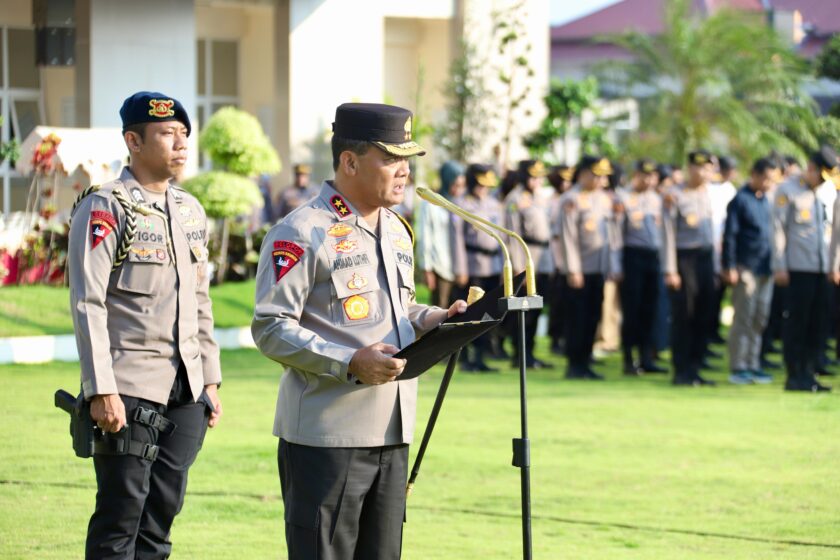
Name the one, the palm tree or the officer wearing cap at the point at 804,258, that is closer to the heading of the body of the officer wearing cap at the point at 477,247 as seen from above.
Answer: the officer wearing cap

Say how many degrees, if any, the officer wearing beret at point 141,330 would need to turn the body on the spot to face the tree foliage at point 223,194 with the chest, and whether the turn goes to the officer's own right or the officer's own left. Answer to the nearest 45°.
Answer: approximately 135° to the officer's own left

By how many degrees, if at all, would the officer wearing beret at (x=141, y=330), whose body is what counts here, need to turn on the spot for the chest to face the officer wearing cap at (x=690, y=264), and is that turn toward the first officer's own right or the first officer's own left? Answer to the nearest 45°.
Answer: approximately 90° to the first officer's own left

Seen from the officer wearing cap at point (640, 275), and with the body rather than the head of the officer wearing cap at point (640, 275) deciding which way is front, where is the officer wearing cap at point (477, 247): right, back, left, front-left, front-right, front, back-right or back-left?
back-right

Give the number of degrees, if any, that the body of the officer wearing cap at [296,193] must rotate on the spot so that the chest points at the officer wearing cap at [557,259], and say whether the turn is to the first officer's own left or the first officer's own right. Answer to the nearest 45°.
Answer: approximately 45° to the first officer's own left

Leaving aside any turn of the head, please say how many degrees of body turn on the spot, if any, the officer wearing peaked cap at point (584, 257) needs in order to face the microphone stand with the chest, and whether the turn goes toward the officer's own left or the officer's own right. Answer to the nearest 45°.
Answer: approximately 45° to the officer's own right
